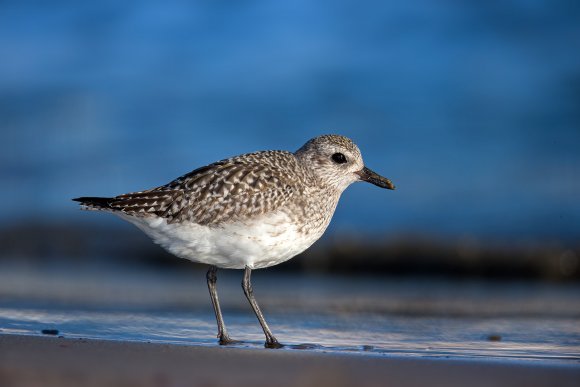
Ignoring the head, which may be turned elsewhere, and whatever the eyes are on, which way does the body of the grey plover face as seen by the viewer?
to the viewer's right
